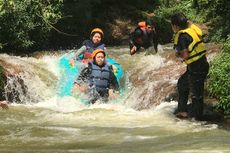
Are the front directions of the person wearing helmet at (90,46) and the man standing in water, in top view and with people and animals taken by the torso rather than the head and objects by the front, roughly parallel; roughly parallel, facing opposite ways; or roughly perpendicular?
roughly perpendicular

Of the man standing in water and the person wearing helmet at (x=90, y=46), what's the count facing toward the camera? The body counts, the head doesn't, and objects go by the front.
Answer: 1

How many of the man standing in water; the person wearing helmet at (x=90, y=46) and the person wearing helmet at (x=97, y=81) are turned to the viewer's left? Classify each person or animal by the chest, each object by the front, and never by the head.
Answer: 1

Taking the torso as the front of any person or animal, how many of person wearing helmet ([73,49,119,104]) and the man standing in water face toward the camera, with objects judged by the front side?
1

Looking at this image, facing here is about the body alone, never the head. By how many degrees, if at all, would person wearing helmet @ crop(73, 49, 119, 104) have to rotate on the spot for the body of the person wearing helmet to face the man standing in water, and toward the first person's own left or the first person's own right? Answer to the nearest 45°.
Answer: approximately 45° to the first person's own left

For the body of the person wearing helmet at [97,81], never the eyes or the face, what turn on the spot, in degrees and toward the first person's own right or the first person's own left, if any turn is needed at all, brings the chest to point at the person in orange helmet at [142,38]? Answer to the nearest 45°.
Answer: approximately 90° to the first person's own left

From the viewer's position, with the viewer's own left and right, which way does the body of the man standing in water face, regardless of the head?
facing to the left of the viewer

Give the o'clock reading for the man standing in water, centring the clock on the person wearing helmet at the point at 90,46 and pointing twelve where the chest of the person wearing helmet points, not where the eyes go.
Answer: The man standing in water is roughly at 11 o'clock from the person wearing helmet.

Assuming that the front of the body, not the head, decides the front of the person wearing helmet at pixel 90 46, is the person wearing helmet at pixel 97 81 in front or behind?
in front

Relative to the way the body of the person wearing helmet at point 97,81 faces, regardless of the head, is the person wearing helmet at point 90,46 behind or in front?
behind
